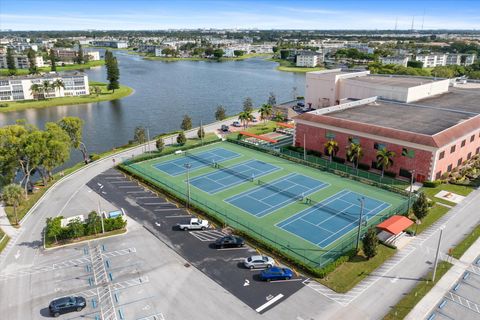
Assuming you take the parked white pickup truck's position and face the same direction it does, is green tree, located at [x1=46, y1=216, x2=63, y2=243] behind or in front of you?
behind

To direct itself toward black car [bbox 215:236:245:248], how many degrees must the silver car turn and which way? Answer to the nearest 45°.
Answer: approximately 135° to its left

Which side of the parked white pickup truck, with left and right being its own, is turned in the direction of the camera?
right

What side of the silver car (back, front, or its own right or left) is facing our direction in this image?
right

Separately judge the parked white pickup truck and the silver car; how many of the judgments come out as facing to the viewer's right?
2

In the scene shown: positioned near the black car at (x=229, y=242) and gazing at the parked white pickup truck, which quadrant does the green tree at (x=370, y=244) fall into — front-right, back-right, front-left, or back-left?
back-right

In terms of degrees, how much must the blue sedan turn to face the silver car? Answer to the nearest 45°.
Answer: approximately 135° to its left

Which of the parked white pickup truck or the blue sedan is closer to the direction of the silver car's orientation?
the blue sedan

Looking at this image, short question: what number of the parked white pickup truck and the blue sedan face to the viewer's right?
2

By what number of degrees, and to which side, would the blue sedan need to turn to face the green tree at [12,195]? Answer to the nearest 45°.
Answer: approximately 180°

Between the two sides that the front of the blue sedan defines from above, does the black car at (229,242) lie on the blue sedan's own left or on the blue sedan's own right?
on the blue sedan's own left

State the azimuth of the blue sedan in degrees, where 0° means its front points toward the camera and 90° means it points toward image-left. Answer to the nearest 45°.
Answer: approximately 270°

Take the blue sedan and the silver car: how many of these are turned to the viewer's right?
2
